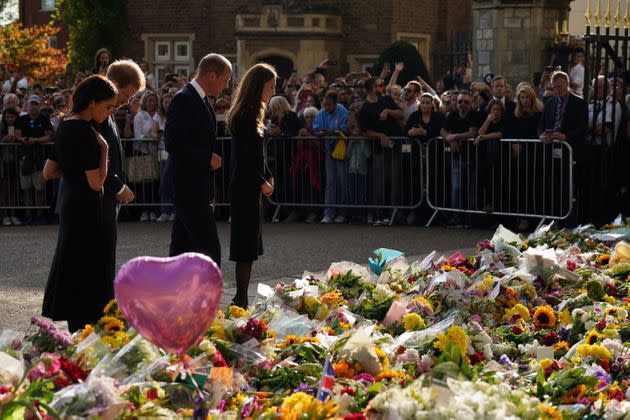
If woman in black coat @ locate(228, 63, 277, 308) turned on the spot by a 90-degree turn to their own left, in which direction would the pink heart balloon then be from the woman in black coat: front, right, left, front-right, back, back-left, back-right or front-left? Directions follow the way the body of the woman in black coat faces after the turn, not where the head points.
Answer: back

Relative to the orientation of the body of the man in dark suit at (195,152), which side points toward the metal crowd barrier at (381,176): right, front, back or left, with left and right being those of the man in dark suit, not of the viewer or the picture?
left

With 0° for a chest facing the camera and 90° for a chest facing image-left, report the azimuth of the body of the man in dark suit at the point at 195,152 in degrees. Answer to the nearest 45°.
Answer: approximately 270°

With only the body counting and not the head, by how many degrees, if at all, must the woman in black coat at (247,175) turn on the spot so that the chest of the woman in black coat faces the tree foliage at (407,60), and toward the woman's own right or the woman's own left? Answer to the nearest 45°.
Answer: approximately 90° to the woman's own left

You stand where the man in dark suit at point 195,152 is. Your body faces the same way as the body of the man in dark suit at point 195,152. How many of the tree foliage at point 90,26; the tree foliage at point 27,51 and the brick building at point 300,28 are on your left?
3

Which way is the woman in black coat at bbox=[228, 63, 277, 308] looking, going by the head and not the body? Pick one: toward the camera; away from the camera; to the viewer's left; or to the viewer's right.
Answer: to the viewer's right

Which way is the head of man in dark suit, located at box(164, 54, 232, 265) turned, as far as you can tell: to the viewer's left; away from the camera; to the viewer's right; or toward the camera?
to the viewer's right

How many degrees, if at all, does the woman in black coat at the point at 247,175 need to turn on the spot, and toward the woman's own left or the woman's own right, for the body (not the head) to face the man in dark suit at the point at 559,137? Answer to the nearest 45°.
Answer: approximately 45° to the woman's own left

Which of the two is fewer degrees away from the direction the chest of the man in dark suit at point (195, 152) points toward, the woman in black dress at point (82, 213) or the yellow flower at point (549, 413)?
the yellow flower

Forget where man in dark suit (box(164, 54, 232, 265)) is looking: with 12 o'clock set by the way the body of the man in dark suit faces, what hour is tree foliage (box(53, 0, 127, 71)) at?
The tree foliage is roughly at 9 o'clock from the man in dark suit.

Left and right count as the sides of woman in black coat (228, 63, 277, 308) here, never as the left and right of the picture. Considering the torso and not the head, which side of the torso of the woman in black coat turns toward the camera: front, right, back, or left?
right

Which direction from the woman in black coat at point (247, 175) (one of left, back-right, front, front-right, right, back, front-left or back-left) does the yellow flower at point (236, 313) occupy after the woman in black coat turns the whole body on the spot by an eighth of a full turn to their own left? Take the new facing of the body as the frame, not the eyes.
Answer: back-right

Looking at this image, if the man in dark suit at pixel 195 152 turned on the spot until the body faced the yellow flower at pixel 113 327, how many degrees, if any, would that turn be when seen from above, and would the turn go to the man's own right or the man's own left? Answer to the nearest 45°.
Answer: approximately 90° to the man's own right

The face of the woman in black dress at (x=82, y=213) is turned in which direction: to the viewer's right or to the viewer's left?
to the viewer's right

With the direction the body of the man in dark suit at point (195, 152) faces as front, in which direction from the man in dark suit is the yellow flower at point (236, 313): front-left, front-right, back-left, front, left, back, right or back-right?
right

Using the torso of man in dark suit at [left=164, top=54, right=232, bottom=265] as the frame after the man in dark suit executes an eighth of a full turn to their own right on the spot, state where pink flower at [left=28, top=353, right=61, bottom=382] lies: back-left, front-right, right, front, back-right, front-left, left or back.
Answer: front-right
